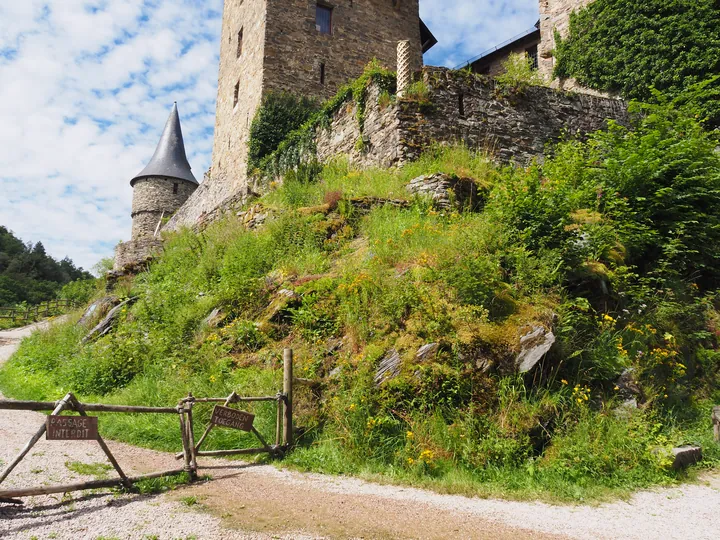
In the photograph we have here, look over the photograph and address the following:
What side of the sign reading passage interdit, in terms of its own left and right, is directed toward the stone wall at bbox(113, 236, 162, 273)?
back

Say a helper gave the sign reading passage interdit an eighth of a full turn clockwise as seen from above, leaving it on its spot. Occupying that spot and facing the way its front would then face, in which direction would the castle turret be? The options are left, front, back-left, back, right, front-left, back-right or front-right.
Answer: back-right

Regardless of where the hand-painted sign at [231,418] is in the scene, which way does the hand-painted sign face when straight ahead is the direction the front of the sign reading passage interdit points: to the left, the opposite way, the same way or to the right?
the same way

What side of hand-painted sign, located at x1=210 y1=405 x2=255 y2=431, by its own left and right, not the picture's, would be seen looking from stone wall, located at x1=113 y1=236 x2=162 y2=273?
back

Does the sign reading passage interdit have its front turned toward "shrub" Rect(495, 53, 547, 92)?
no

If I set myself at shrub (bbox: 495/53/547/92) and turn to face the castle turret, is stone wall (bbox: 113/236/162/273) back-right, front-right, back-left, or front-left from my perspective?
front-left

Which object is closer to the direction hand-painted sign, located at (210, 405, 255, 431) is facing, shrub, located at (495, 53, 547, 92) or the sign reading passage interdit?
the sign reading passage interdit

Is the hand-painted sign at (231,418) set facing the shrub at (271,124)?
no

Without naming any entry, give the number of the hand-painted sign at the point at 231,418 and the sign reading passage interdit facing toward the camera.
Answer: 2

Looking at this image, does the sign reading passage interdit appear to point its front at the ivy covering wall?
no

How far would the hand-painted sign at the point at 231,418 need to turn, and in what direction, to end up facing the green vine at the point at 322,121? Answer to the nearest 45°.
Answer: approximately 180°

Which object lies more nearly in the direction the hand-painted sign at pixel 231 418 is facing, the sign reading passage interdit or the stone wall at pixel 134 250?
the sign reading passage interdit

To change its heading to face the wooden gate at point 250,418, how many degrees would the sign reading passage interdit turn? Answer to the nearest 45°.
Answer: approximately 135° to its left

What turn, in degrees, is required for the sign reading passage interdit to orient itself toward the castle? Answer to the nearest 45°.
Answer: approximately 135° to its left

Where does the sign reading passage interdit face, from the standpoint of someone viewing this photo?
facing the viewer
